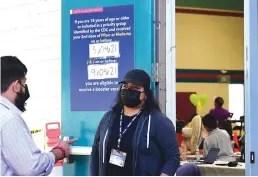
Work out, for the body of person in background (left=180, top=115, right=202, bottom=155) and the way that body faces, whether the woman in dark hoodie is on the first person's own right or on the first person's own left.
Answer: on the first person's own left

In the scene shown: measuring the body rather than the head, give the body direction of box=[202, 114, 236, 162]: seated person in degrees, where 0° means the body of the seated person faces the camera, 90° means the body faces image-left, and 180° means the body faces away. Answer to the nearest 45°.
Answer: approximately 135°

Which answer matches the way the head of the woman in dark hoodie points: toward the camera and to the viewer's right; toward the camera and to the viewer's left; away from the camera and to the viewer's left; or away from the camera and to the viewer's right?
toward the camera and to the viewer's left

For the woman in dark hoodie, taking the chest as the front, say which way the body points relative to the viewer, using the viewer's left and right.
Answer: facing the viewer and to the left of the viewer

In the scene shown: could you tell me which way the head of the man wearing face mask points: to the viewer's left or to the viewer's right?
to the viewer's right

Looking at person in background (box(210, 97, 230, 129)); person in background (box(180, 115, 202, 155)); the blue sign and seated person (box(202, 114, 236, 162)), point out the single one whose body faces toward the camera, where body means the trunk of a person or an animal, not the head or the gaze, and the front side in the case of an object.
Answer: the blue sign

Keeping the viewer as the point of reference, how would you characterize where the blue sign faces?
facing the viewer
